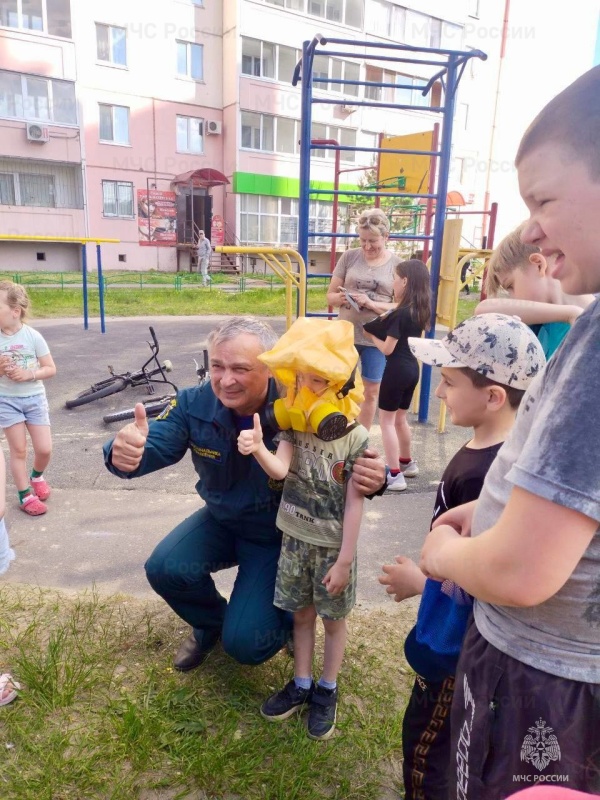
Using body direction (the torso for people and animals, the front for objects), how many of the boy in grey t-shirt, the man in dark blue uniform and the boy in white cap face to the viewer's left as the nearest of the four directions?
2

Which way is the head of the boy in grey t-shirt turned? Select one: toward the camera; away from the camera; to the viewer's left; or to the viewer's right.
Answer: to the viewer's left

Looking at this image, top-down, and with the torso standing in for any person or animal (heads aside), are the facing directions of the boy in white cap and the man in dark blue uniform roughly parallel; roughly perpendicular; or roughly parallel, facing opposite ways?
roughly perpendicular

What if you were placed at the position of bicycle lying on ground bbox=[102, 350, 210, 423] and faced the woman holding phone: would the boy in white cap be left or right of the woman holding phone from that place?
right

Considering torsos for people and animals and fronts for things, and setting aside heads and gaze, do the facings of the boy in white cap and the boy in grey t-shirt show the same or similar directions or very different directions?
same or similar directions

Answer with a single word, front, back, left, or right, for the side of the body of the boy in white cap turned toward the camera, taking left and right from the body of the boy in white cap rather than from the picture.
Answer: left

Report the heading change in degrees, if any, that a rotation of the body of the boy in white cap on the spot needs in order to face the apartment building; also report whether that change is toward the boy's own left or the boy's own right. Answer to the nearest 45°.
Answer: approximately 45° to the boy's own right

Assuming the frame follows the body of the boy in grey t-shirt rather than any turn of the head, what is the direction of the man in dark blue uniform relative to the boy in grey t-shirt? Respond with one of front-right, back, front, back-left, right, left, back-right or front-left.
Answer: front-right

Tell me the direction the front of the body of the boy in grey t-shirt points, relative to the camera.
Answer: to the viewer's left

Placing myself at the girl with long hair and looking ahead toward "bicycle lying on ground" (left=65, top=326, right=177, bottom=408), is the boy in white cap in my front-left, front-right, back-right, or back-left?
back-left

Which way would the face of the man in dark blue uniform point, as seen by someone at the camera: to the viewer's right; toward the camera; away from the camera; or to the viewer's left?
toward the camera

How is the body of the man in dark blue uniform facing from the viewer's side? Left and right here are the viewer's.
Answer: facing the viewer

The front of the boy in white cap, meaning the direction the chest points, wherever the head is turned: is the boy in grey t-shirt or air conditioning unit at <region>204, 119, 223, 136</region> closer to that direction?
the air conditioning unit

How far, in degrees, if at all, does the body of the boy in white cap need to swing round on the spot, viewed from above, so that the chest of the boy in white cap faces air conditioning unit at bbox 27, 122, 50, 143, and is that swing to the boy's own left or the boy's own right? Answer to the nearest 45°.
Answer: approximately 45° to the boy's own right

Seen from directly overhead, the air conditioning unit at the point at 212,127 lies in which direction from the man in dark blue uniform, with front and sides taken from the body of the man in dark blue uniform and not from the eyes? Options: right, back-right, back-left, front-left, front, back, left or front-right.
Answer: back
